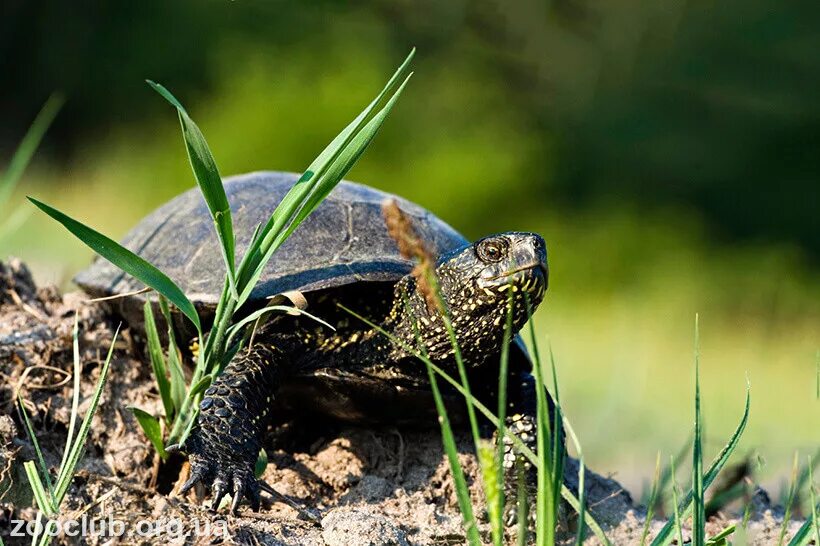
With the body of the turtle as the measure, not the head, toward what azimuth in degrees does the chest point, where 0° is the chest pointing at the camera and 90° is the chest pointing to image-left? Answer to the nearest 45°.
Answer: approximately 315°

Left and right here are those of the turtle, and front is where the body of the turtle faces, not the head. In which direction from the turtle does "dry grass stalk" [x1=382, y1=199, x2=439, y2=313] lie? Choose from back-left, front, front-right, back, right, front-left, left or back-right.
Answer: front-right

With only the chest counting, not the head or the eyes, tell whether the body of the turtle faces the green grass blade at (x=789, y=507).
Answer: yes

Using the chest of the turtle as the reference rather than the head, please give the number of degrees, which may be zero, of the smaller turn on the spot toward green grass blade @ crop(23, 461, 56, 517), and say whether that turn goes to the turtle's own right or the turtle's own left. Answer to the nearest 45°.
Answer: approximately 90° to the turtle's own right

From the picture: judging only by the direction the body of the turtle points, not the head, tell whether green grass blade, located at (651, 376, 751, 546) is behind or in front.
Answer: in front

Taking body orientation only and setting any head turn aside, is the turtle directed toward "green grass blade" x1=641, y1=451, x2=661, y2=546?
yes

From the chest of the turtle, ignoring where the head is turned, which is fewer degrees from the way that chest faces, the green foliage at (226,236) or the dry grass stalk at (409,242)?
the dry grass stalk

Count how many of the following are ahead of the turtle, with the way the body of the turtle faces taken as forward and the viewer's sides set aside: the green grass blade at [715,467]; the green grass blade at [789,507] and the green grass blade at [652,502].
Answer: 3
